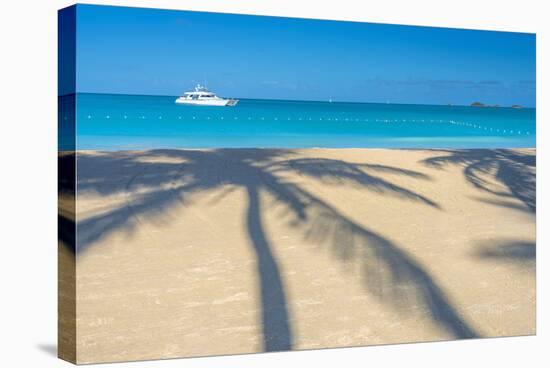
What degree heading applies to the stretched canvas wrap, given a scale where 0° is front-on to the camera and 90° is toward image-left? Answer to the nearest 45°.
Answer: approximately 315°
